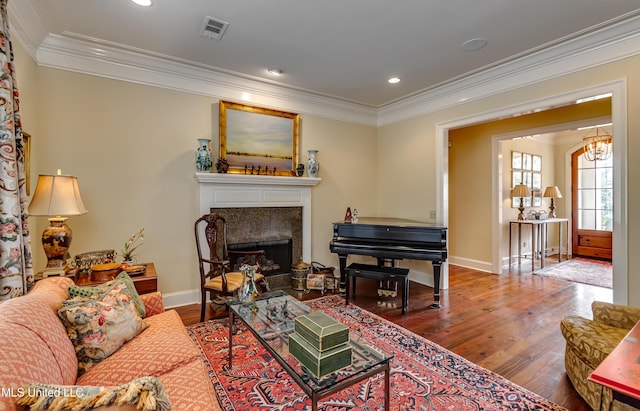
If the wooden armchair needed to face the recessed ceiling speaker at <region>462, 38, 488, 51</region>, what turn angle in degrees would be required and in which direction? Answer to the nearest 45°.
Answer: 0° — it already faces it

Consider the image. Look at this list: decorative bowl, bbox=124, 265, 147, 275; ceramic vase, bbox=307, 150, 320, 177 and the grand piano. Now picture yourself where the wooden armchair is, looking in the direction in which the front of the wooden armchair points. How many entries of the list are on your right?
1

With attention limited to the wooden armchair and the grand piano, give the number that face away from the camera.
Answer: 0

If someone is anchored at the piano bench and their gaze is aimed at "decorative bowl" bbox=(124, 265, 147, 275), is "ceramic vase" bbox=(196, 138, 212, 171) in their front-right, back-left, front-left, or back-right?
front-right

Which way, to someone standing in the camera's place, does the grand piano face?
facing the viewer and to the left of the viewer

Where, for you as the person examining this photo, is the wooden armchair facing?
facing the viewer and to the right of the viewer

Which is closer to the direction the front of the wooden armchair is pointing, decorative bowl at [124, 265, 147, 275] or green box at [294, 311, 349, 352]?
the green box

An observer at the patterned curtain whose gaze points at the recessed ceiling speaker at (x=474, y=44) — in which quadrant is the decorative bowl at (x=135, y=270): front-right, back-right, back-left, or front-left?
front-left

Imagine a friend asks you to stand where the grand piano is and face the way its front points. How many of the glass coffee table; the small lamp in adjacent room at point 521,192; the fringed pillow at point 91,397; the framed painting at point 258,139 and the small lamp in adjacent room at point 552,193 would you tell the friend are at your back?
2

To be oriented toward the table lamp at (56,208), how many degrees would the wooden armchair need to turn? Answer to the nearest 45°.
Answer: approximately 90° to its right

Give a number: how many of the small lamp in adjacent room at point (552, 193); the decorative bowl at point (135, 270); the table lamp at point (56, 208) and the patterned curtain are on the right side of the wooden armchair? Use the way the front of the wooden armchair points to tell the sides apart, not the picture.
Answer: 3

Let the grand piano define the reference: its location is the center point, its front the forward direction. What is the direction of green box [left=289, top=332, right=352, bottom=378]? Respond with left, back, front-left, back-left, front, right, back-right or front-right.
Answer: front-left

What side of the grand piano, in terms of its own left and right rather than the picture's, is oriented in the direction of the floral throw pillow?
front

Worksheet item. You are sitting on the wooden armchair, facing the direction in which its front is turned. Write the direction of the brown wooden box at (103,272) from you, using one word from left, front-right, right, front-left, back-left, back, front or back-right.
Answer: right
